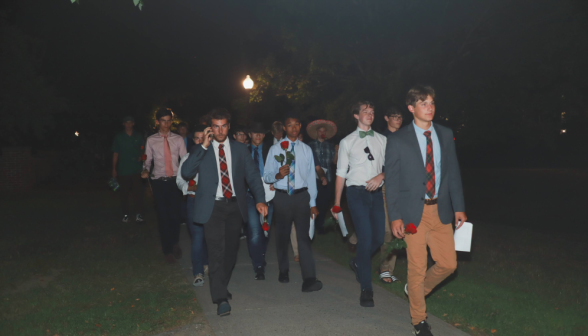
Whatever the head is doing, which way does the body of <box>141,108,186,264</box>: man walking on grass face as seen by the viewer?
toward the camera

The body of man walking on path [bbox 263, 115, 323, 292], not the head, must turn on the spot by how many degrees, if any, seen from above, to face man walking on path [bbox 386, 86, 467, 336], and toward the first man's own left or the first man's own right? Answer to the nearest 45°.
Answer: approximately 45° to the first man's own left

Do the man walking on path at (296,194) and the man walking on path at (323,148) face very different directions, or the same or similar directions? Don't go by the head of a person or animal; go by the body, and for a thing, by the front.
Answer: same or similar directions

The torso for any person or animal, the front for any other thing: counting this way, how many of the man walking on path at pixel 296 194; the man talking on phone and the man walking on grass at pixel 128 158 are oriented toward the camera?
3

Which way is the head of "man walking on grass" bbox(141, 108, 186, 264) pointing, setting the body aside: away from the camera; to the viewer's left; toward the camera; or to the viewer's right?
toward the camera

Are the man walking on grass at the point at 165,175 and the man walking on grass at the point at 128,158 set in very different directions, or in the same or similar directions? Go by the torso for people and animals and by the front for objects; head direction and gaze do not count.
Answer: same or similar directions

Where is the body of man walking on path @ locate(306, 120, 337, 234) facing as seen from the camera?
toward the camera

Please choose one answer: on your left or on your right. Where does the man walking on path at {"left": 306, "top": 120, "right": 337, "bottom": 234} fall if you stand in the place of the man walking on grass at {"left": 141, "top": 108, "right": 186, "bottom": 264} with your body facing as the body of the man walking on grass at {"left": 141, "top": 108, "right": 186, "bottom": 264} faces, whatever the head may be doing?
on your left

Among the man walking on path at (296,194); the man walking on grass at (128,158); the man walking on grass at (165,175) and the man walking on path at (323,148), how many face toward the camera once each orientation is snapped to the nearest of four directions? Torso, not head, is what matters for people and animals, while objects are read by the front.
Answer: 4

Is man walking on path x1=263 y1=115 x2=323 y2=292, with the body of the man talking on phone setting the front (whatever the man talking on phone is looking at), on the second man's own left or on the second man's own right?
on the second man's own left

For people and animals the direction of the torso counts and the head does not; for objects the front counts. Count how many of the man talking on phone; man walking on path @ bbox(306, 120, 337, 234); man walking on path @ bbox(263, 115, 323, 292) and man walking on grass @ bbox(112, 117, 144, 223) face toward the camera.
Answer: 4

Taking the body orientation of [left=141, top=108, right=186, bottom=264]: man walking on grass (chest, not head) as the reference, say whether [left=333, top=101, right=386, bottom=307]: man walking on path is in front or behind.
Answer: in front

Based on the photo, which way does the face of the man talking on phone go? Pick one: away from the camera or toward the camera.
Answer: toward the camera

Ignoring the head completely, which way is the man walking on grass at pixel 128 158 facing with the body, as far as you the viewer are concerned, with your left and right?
facing the viewer
